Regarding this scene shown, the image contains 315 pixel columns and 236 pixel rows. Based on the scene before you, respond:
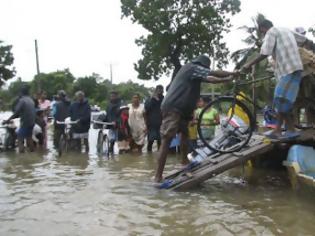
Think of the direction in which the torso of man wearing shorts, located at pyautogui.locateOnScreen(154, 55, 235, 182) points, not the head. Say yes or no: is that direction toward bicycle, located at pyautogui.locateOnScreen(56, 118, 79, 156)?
no

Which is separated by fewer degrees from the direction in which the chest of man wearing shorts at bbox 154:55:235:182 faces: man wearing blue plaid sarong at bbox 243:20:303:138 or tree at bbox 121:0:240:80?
the man wearing blue plaid sarong

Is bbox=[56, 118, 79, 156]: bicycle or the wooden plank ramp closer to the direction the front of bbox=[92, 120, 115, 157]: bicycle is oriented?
the wooden plank ramp

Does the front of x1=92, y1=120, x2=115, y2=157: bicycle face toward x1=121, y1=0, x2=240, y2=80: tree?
no

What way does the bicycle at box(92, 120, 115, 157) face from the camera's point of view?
toward the camera

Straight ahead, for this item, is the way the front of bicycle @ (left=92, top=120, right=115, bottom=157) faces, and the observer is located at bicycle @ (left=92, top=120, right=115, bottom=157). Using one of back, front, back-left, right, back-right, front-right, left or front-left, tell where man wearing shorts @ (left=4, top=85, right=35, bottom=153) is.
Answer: right

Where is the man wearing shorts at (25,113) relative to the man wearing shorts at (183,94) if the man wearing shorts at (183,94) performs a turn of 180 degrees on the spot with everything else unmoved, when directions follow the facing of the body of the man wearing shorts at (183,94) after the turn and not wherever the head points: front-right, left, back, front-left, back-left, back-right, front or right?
front-right

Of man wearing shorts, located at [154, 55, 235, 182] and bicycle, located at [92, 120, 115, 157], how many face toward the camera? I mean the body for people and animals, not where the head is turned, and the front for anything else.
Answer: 1

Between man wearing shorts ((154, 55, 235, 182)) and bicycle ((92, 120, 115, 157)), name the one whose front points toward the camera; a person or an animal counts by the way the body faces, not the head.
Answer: the bicycle

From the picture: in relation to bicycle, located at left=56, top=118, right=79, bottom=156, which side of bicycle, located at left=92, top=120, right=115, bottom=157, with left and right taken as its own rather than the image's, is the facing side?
right

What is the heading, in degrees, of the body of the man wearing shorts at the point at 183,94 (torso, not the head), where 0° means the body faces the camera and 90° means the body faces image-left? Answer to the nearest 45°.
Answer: approximately 270°
